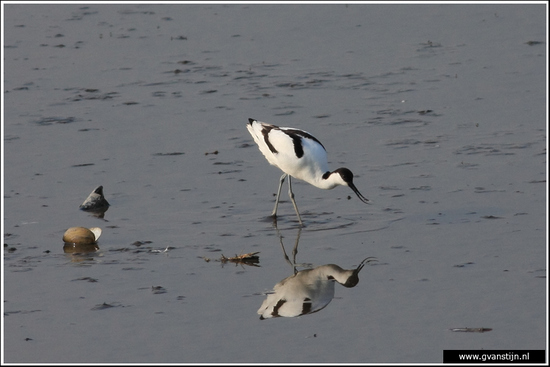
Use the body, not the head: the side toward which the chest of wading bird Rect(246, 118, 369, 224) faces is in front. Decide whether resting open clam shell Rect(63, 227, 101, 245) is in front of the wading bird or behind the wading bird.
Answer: behind

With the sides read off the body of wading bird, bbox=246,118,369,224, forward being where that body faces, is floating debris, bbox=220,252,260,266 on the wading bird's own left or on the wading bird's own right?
on the wading bird's own right

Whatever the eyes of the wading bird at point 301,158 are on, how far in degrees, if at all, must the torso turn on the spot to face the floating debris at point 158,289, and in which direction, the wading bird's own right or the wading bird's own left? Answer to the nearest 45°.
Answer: approximately 135° to the wading bird's own right

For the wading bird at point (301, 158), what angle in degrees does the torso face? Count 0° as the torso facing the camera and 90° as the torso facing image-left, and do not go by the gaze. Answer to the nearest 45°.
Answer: approximately 270°

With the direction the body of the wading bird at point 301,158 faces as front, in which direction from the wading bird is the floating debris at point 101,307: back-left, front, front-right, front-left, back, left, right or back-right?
back-right
